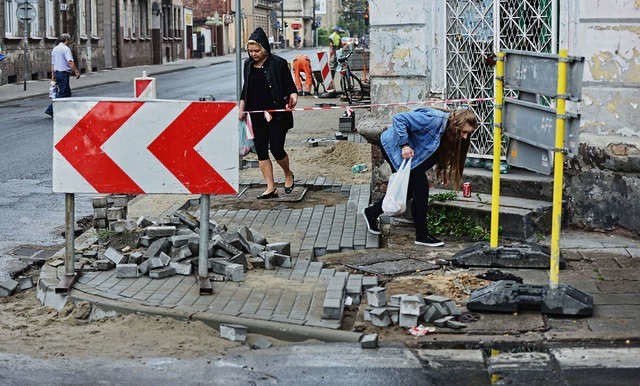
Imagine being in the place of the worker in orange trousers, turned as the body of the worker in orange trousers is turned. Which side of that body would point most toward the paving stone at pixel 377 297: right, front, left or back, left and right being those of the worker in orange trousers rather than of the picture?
back

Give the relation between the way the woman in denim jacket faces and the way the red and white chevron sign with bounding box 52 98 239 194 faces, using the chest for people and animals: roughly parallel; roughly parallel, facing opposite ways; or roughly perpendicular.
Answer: roughly perpendicular

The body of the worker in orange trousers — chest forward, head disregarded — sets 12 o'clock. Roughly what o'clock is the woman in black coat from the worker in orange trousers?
The woman in black coat is roughly at 6 o'clock from the worker in orange trousers.

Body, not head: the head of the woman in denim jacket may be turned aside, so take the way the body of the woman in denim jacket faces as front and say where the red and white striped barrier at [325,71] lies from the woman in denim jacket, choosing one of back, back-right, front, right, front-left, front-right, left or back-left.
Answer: left

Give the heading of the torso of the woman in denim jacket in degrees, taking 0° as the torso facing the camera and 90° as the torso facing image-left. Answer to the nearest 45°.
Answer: approximately 270°

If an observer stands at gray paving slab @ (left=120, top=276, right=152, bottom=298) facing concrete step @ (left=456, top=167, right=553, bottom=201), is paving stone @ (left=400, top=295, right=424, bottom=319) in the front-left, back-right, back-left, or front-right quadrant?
front-right

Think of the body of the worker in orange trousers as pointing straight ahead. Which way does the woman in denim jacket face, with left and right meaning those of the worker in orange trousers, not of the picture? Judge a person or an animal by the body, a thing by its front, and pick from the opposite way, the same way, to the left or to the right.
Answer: to the right

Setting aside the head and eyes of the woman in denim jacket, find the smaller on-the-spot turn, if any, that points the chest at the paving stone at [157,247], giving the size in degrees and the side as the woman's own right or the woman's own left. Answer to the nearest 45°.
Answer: approximately 135° to the woman's own right

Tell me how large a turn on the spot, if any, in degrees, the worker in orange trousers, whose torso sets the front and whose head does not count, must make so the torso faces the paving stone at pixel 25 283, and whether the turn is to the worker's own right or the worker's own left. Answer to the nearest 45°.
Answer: approximately 180°

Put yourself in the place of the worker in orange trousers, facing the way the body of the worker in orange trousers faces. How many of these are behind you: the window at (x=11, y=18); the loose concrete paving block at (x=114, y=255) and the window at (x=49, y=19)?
1

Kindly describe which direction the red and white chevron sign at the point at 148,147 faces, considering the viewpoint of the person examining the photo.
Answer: facing the viewer

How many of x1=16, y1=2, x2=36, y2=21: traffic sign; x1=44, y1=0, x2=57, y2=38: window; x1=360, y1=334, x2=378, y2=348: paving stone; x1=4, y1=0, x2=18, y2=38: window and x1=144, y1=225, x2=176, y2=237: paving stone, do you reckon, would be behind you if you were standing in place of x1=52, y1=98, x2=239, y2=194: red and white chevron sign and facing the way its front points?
4

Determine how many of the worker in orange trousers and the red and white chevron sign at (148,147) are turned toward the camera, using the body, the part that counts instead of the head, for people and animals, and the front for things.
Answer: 1

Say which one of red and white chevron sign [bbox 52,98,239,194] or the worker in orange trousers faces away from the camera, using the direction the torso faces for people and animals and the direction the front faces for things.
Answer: the worker in orange trousers

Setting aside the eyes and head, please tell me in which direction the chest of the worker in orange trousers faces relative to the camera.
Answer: away from the camera

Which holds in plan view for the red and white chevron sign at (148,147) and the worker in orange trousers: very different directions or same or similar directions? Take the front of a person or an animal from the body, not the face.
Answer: very different directions
